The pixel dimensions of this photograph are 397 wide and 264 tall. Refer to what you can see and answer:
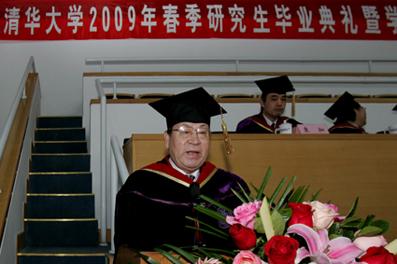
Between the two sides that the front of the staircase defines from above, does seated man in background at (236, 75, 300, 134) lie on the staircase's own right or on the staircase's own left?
on the staircase's own left

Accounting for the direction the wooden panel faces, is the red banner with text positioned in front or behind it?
behind

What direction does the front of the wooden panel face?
toward the camera

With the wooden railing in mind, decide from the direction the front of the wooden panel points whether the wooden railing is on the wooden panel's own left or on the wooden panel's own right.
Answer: on the wooden panel's own right

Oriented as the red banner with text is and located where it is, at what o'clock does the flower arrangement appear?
The flower arrangement is roughly at 12 o'clock from the red banner with text.

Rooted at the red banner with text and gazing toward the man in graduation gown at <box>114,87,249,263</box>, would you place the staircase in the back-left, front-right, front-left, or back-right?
front-right

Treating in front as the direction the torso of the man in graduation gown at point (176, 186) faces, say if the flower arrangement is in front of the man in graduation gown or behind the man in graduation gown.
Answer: in front

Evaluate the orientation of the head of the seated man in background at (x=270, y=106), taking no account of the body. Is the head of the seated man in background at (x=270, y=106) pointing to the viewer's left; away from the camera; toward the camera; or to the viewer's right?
toward the camera

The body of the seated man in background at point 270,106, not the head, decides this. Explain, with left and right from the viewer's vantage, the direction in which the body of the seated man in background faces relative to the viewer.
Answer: facing the viewer and to the right of the viewer

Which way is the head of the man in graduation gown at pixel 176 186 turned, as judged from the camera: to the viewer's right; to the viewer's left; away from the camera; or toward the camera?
toward the camera

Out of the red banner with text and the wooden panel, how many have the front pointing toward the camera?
2

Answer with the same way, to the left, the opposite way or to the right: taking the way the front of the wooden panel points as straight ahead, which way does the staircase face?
the same way

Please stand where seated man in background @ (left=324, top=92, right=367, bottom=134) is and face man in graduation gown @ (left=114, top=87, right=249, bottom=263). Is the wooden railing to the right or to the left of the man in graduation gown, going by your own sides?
right

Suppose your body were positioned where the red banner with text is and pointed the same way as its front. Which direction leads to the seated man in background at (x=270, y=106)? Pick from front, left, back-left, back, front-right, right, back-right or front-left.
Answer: front

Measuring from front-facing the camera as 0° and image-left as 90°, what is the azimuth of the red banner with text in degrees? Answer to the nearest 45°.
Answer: approximately 0°
